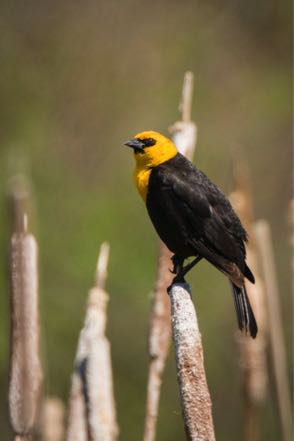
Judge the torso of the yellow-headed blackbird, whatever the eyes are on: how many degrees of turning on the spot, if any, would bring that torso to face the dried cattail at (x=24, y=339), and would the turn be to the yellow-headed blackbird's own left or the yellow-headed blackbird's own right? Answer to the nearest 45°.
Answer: approximately 45° to the yellow-headed blackbird's own left

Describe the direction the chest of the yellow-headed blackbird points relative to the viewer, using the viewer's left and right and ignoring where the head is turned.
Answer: facing to the left of the viewer
